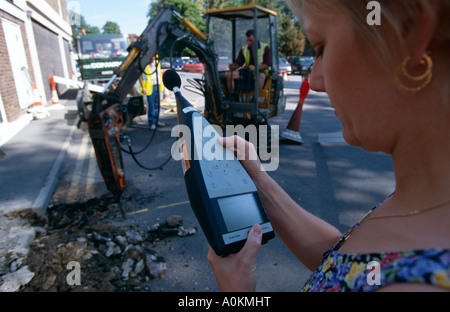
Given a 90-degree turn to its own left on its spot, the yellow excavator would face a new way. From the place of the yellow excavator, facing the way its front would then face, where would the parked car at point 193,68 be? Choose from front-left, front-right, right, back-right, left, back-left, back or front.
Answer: back-left

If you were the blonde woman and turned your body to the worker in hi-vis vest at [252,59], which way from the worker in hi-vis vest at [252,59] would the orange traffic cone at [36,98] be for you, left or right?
left

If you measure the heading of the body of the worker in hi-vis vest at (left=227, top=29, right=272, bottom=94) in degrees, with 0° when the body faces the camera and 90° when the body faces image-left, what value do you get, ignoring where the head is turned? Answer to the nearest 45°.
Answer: approximately 45°

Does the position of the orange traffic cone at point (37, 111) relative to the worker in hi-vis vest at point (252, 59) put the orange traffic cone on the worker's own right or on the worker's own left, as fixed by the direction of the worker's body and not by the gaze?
on the worker's own right

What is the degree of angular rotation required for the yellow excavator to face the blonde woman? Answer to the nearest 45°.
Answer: approximately 45° to its left

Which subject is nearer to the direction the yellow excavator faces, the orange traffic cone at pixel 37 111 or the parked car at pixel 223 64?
the orange traffic cone

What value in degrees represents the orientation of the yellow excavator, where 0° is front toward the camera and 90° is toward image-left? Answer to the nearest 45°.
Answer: approximately 45°

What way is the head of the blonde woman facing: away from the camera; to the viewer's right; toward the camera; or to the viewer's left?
to the viewer's left
